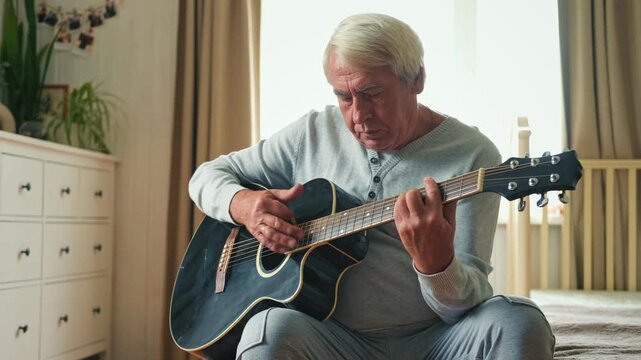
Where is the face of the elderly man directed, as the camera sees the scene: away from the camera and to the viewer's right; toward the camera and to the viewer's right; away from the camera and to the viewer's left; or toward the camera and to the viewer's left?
toward the camera and to the viewer's left

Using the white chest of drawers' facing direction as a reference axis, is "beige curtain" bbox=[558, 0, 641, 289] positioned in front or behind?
in front

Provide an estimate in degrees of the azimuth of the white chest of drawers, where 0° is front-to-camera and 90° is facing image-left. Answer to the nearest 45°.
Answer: approximately 315°

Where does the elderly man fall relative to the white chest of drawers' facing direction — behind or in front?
in front
